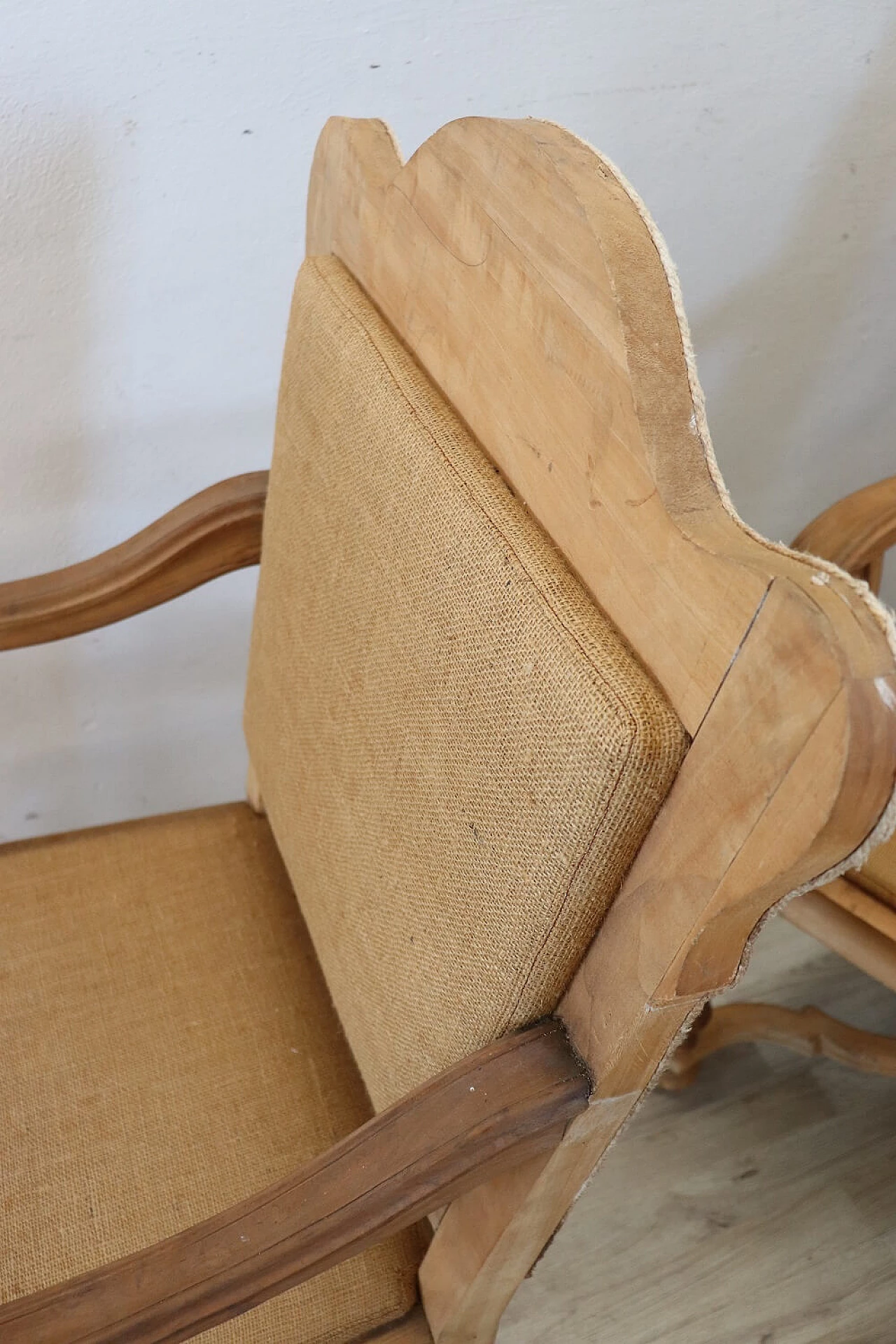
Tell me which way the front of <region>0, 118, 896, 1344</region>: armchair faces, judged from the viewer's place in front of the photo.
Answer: facing the viewer and to the left of the viewer
